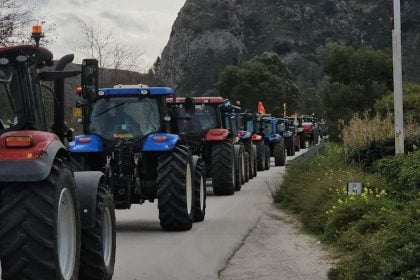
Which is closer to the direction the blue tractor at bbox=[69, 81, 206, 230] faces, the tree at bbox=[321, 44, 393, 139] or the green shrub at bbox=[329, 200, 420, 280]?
the tree

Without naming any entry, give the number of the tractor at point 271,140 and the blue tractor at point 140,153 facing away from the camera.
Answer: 2

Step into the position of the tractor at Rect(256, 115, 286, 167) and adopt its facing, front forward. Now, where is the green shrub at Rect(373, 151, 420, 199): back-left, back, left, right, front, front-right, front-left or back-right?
back

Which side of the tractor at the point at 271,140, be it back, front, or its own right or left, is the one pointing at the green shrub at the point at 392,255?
back

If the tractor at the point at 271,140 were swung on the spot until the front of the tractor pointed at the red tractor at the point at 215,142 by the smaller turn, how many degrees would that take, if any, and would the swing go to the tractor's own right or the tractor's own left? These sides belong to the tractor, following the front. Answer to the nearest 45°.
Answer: approximately 180°

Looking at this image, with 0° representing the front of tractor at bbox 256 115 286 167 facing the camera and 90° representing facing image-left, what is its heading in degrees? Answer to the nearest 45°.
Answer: approximately 180°

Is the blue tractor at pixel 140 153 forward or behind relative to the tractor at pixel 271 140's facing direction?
behind

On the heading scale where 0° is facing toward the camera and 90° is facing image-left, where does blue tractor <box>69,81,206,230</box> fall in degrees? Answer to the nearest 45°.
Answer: approximately 180°
